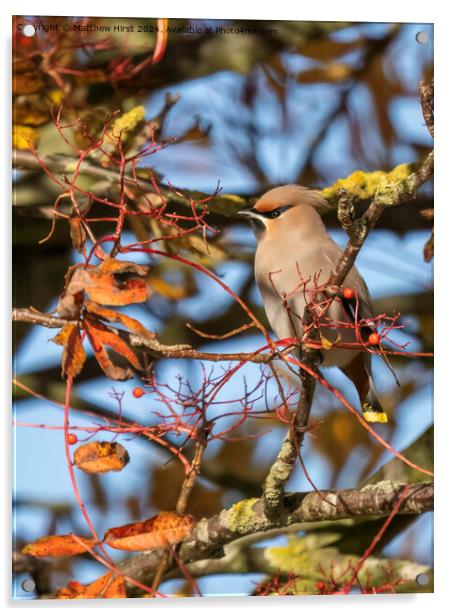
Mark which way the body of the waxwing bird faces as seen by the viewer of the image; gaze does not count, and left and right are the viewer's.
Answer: facing the viewer and to the left of the viewer
